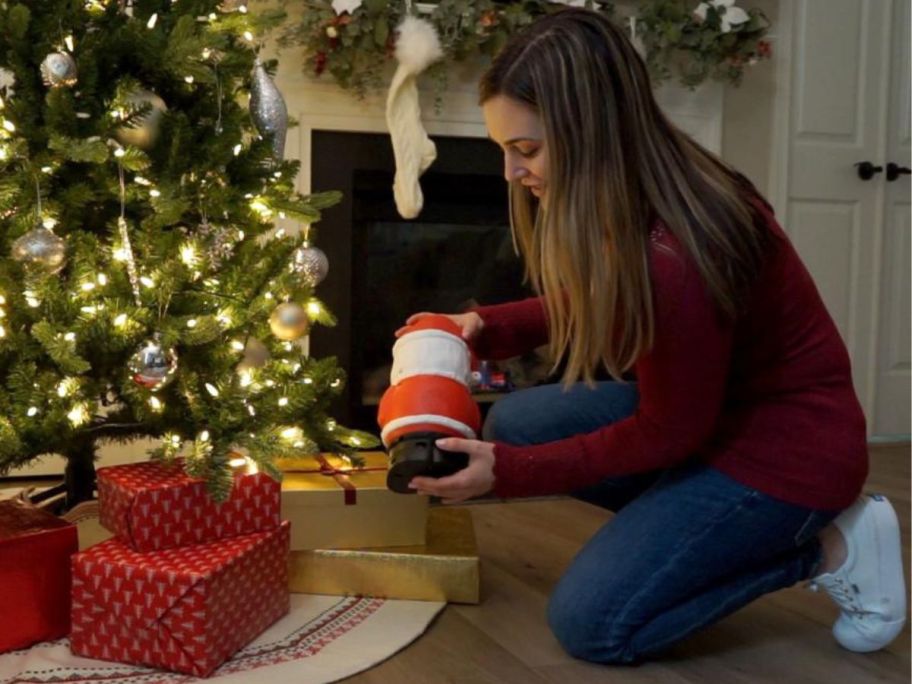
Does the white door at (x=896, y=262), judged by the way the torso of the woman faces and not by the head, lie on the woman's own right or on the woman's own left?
on the woman's own right

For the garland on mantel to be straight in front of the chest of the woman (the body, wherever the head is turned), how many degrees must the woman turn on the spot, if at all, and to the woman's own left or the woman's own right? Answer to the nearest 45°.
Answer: approximately 90° to the woman's own right

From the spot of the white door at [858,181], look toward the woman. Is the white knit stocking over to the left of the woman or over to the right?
right

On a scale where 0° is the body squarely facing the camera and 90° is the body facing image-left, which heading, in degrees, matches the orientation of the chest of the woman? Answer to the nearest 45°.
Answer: approximately 90°

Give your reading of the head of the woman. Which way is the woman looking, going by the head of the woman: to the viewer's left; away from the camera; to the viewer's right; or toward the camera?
to the viewer's left
